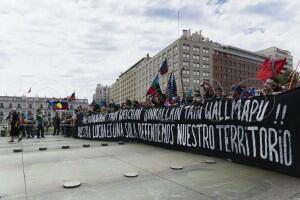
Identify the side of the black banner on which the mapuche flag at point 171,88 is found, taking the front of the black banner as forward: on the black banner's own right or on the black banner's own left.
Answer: on the black banner's own right

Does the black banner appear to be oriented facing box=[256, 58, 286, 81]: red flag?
no

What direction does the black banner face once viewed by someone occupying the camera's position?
facing the viewer and to the left of the viewer
